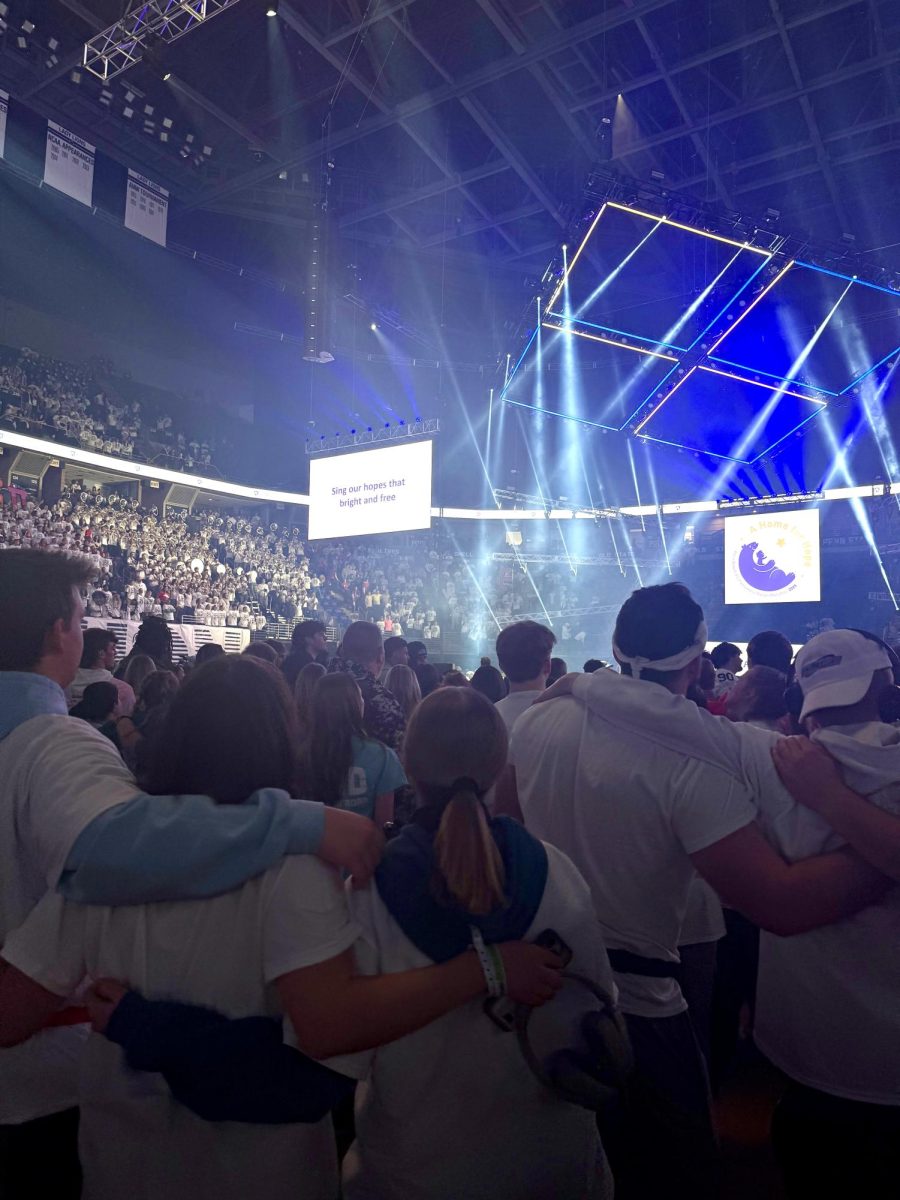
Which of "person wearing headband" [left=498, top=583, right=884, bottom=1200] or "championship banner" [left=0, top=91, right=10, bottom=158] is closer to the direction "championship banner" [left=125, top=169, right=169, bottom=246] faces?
the person wearing headband

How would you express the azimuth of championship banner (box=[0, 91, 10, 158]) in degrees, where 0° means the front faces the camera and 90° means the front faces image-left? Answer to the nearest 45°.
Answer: approximately 315°

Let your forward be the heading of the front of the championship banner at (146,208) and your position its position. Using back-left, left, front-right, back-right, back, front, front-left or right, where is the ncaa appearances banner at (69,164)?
right

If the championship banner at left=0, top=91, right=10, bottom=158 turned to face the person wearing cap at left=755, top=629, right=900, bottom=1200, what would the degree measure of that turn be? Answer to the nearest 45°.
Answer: approximately 45° to its right

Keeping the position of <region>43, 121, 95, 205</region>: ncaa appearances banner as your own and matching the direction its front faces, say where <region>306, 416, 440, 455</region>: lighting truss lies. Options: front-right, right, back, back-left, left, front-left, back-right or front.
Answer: front-left

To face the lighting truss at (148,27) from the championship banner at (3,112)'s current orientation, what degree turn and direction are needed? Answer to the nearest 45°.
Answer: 0° — it already faces it

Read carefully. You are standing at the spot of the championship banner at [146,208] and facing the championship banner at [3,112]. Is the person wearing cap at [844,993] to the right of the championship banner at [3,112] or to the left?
left

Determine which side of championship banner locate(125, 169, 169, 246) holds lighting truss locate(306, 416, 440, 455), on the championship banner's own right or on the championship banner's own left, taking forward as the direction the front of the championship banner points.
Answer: on the championship banner's own left
